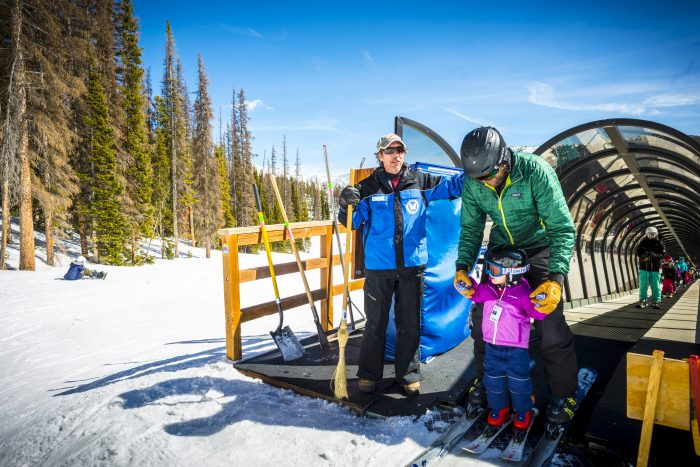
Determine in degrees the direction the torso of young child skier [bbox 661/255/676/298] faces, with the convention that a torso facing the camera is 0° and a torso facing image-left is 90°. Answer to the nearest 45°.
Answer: approximately 0°

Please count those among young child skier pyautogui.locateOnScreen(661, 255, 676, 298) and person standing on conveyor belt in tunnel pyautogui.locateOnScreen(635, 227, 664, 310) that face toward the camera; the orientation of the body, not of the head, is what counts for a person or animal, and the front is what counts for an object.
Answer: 2

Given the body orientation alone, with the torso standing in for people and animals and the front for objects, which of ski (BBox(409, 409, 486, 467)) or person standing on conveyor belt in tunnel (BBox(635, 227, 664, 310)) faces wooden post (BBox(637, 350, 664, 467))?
the person standing on conveyor belt in tunnel

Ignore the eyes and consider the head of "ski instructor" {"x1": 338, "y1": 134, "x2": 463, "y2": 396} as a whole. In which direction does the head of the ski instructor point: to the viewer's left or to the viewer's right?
to the viewer's right

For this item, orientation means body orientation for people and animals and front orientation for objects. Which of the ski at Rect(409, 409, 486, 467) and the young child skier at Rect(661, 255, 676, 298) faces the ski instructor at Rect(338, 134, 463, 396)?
the young child skier

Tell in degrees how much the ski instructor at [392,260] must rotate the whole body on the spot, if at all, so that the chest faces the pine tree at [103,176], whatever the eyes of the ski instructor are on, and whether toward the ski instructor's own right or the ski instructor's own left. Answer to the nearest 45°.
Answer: approximately 135° to the ski instructor's own right

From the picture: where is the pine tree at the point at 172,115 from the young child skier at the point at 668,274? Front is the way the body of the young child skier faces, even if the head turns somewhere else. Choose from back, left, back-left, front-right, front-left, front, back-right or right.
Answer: right
